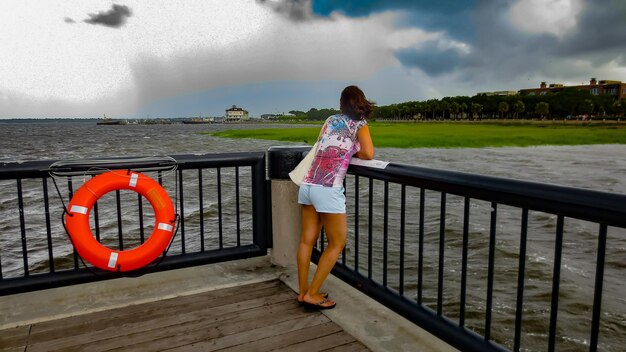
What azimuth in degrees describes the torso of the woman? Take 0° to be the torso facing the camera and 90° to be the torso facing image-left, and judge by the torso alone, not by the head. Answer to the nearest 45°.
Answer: approximately 225°

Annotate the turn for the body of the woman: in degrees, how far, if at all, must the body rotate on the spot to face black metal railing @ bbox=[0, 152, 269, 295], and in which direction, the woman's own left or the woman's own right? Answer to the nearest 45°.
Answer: approximately 90° to the woman's own left

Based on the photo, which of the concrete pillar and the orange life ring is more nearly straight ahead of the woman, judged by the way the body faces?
the concrete pillar

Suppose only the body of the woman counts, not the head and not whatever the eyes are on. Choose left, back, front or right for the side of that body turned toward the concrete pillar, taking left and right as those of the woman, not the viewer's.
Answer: left

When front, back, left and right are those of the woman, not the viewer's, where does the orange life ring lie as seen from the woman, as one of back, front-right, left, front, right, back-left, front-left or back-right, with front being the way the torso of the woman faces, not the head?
back-left
